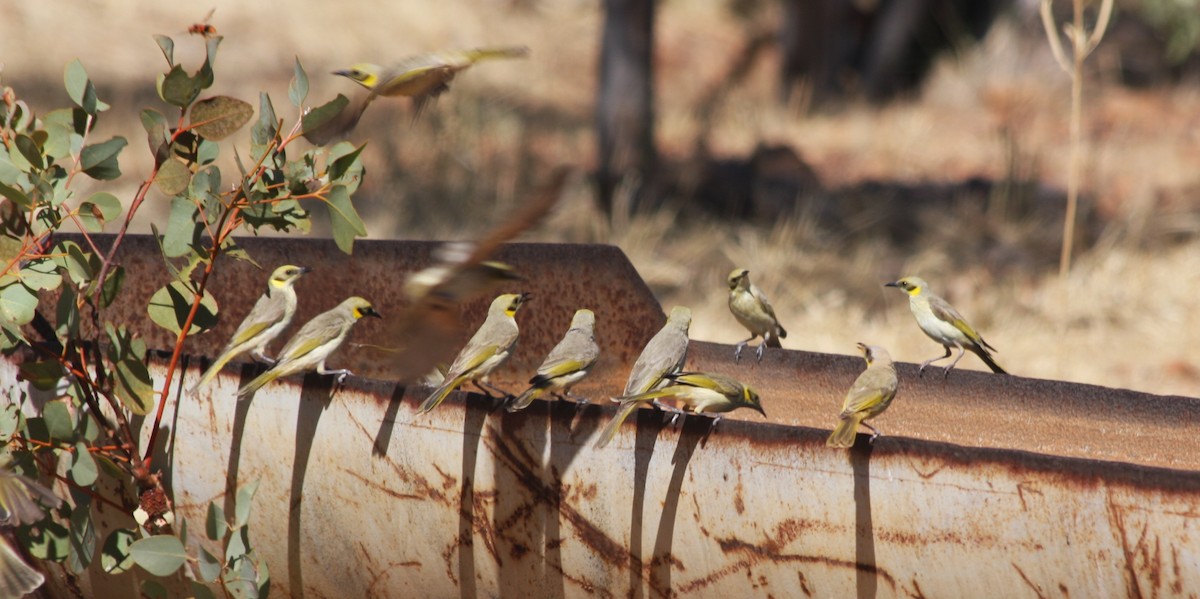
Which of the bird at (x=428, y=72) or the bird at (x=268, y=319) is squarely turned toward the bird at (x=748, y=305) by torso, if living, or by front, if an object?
the bird at (x=268, y=319)

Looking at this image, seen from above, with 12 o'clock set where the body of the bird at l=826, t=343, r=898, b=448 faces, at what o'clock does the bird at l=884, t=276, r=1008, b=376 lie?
the bird at l=884, t=276, r=1008, b=376 is roughly at 11 o'clock from the bird at l=826, t=343, r=898, b=448.

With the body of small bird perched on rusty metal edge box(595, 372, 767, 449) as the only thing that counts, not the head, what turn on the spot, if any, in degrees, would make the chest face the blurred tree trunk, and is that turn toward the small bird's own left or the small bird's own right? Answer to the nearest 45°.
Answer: approximately 90° to the small bird's own left

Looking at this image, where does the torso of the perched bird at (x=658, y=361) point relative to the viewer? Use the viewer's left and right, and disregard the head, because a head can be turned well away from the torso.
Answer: facing away from the viewer and to the right of the viewer

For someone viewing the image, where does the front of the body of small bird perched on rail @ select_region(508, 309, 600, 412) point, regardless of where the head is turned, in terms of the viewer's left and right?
facing away from the viewer and to the right of the viewer

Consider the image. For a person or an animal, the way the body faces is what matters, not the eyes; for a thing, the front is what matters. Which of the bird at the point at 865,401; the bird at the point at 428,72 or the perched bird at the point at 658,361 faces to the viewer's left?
the bird at the point at 428,72

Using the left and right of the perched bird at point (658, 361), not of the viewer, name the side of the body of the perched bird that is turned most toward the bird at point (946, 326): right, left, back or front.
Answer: front

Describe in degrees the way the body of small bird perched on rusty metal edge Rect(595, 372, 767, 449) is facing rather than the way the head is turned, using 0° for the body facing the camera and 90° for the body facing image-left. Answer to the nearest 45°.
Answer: approximately 270°

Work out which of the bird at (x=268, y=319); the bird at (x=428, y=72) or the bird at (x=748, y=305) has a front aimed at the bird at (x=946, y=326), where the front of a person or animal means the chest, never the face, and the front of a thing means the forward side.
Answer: the bird at (x=268, y=319)

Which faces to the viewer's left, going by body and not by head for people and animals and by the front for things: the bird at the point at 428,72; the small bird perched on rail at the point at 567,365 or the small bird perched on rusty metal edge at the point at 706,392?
the bird

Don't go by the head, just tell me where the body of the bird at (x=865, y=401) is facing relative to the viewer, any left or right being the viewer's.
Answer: facing away from the viewer and to the right of the viewer

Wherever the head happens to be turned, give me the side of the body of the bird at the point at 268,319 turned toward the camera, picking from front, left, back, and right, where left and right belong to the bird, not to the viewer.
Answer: right

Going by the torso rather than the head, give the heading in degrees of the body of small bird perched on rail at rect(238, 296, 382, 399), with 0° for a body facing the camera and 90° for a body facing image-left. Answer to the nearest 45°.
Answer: approximately 270°

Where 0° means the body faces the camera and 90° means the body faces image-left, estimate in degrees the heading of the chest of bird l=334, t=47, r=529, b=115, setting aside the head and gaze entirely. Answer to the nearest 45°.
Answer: approximately 90°
